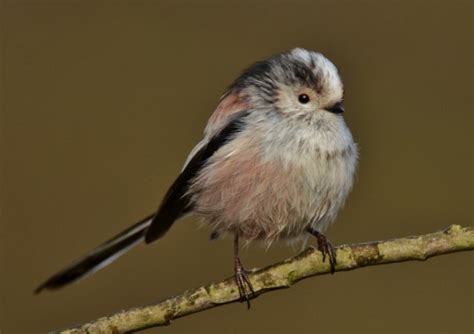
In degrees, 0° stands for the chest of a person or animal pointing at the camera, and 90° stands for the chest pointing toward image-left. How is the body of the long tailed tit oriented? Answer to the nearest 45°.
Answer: approximately 315°
